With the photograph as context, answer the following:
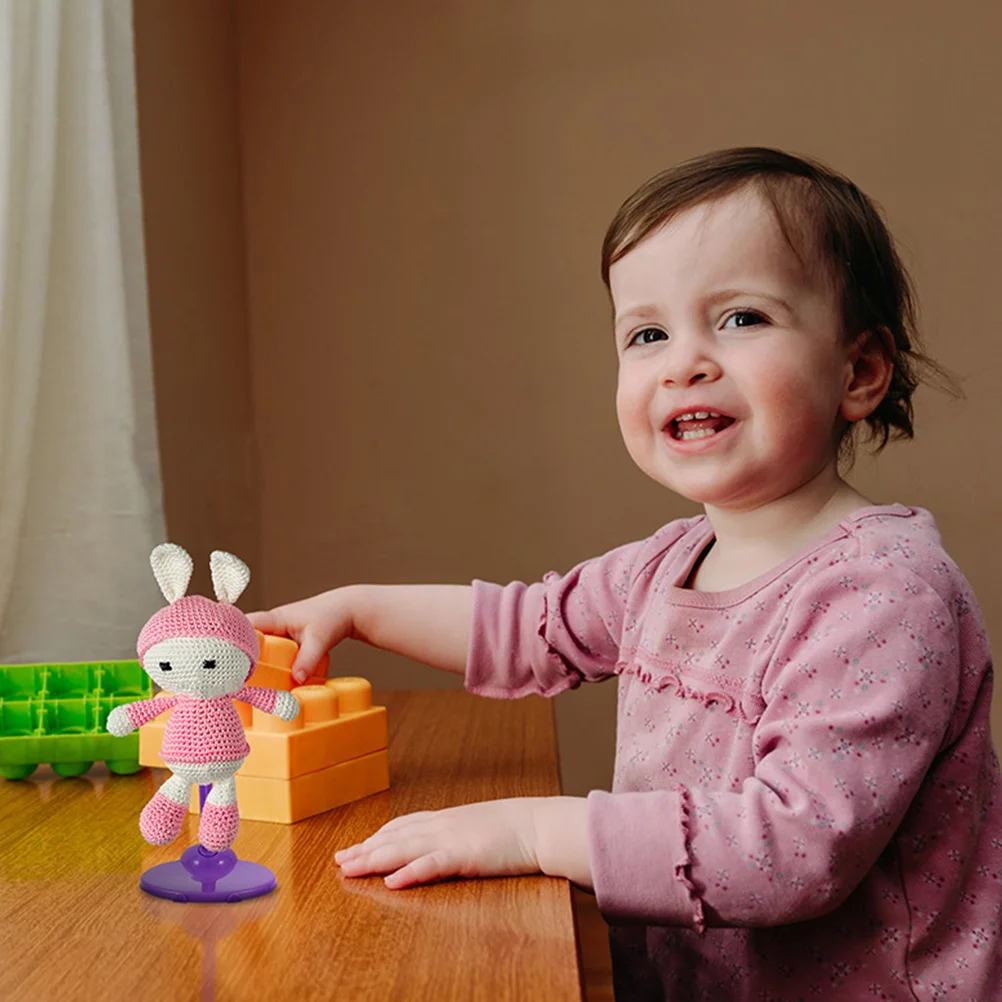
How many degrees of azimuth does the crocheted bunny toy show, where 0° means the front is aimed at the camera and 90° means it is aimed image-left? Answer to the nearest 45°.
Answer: approximately 0°

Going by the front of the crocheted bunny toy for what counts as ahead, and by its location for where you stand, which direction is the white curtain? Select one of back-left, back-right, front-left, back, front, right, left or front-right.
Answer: back

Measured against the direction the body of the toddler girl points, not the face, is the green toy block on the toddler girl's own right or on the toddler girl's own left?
on the toddler girl's own right

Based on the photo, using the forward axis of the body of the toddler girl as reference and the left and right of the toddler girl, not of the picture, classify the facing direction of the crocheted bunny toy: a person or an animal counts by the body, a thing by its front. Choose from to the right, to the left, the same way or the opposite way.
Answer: to the left
